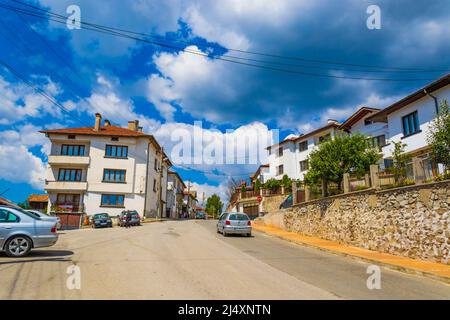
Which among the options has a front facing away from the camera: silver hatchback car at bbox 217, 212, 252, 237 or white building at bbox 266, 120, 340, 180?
the silver hatchback car

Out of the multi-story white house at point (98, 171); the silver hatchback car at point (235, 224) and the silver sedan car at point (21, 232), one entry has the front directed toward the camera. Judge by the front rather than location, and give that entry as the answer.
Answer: the multi-story white house

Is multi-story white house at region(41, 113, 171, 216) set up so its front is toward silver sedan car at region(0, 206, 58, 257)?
yes

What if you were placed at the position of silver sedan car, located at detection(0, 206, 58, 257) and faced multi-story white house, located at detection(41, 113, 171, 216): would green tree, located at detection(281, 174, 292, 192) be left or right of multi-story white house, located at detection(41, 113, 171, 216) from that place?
right

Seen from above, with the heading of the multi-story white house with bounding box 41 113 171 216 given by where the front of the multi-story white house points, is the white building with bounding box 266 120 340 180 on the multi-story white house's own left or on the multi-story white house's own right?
on the multi-story white house's own left

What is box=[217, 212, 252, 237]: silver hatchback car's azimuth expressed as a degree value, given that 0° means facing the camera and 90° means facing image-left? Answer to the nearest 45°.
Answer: approximately 180°

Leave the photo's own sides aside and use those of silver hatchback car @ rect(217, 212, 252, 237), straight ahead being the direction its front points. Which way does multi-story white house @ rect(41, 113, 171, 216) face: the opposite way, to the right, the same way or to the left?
the opposite way

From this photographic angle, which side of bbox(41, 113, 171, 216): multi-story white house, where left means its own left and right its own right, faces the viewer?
front
